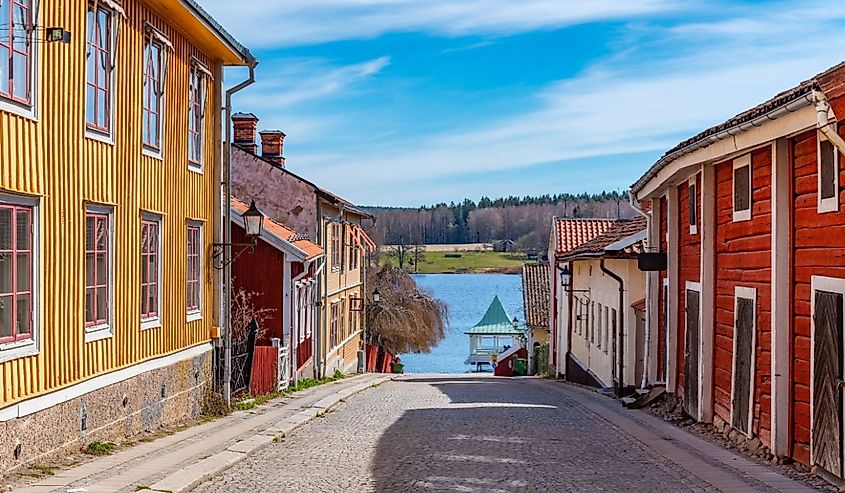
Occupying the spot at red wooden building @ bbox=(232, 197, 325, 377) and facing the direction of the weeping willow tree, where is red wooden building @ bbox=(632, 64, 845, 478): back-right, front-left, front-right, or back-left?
back-right

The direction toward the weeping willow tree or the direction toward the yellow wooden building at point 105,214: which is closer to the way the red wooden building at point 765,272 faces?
the yellow wooden building

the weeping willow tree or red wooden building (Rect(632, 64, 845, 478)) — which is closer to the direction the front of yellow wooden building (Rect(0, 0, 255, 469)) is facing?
the red wooden building

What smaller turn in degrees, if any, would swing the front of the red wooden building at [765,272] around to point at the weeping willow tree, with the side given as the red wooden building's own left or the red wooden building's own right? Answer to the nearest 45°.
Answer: approximately 90° to the red wooden building's own right

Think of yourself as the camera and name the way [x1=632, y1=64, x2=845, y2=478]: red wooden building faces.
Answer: facing the viewer and to the left of the viewer

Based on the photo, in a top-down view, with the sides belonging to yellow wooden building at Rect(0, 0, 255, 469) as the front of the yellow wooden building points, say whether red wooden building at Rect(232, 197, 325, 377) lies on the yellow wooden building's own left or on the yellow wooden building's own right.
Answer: on the yellow wooden building's own left

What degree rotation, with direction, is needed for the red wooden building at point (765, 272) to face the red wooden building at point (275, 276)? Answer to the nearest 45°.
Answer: approximately 90° to its right

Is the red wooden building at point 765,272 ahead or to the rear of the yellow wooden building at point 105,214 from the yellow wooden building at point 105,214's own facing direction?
ahead

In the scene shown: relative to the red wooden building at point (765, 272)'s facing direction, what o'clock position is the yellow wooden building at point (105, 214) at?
The yellow wooden building is roughly at 1 o'clock from the red wooden building.

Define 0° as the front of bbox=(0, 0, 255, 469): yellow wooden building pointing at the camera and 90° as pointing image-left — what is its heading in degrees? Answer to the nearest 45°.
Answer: approximately 315°

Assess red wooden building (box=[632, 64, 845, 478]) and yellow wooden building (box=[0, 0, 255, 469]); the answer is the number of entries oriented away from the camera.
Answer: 0
